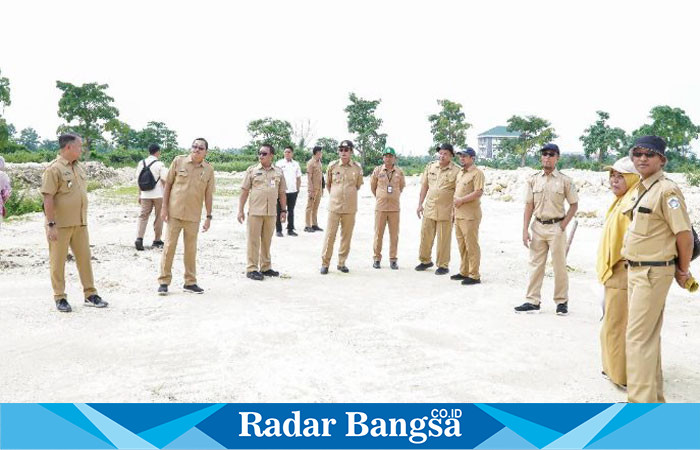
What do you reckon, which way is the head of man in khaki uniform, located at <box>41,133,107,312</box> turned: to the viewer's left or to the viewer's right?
to the viewer's right

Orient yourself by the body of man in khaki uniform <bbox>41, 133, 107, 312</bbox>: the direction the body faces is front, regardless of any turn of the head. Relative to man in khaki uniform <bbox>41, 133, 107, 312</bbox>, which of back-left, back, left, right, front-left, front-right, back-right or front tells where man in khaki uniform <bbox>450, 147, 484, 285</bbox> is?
front-left

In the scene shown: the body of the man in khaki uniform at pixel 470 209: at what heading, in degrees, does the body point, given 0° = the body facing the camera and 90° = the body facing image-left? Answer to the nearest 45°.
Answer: approximately 45°

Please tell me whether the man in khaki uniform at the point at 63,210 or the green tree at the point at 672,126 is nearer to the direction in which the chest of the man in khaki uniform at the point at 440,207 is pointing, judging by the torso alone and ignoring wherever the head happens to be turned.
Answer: the man in khaki uniform

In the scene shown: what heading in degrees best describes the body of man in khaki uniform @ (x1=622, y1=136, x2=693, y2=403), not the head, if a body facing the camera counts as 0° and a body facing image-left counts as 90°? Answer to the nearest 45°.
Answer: approximately 45°

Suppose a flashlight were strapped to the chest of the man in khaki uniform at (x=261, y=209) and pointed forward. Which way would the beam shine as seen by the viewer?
toward the camera

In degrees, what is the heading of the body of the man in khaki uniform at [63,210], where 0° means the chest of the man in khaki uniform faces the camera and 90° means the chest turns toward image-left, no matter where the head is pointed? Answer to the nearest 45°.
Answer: approximately 315°

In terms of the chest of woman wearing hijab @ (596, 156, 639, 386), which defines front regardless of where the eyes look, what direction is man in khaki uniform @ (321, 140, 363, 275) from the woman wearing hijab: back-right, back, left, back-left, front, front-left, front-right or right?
right

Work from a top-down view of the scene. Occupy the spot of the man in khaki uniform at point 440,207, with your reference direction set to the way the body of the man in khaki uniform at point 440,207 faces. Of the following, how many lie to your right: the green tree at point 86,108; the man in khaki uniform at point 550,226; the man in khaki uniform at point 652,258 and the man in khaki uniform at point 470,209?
1

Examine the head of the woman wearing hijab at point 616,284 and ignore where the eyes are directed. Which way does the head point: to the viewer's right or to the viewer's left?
to the viewer's left

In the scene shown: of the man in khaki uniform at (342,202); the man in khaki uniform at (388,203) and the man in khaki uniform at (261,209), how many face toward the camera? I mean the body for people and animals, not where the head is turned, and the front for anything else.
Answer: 3

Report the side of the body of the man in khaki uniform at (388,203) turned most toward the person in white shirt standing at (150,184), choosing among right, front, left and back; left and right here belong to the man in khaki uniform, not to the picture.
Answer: right

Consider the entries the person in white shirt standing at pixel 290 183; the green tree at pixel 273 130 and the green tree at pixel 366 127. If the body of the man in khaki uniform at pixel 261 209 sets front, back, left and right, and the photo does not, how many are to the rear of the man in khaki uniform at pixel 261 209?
3

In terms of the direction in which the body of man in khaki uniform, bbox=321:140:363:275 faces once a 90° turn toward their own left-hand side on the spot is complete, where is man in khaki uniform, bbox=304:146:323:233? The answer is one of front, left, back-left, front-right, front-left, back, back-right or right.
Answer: left

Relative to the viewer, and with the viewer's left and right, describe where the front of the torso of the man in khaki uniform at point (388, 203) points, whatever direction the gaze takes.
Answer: facing the viewer

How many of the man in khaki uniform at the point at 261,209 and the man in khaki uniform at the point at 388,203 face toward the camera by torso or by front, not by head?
2
